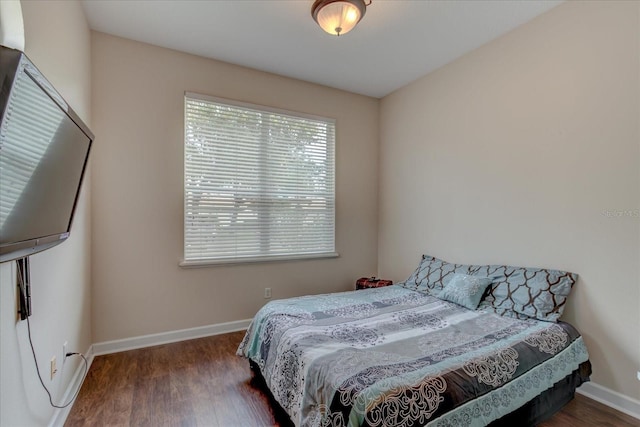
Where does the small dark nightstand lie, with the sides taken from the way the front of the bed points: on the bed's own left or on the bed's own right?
on the bed's own right

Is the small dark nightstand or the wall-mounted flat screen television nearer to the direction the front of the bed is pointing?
the wall-mounted flat screen television

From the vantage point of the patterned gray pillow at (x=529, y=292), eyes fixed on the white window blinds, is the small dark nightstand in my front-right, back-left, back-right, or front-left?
front-right

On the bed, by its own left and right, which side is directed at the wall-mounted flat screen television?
front

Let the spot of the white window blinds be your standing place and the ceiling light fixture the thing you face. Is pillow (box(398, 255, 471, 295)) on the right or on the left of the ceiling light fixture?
left

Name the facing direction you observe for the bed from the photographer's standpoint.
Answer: facing the viewer and to the left of the viewer

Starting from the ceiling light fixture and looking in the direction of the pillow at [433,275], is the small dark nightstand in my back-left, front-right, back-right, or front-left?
front-left
